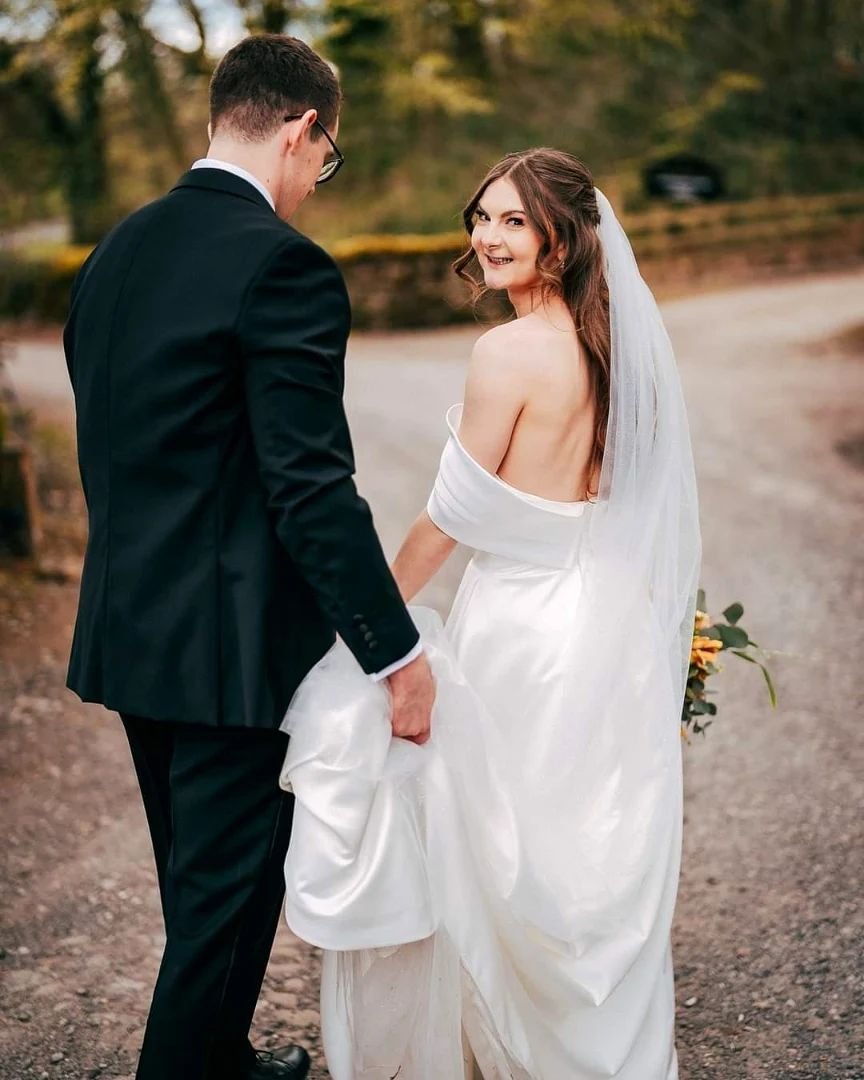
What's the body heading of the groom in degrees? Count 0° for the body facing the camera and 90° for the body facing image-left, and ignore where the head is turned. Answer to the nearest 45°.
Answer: approximately 225°

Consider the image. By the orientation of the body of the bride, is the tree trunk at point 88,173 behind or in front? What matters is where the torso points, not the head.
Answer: in front

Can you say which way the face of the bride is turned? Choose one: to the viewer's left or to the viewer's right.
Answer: to the viewer's left

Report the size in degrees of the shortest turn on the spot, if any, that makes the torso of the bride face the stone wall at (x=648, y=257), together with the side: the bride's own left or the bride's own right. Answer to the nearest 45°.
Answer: approximately 45° to the bride's own right

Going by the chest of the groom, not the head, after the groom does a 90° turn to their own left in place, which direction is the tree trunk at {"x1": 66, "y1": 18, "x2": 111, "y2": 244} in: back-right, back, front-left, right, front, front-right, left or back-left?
front-right

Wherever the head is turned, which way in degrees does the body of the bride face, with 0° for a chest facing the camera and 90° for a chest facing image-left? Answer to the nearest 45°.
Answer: approximately 135°

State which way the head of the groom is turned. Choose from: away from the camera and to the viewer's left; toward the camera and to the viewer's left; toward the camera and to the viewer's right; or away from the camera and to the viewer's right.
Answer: away from the camera and to the viewer's right
